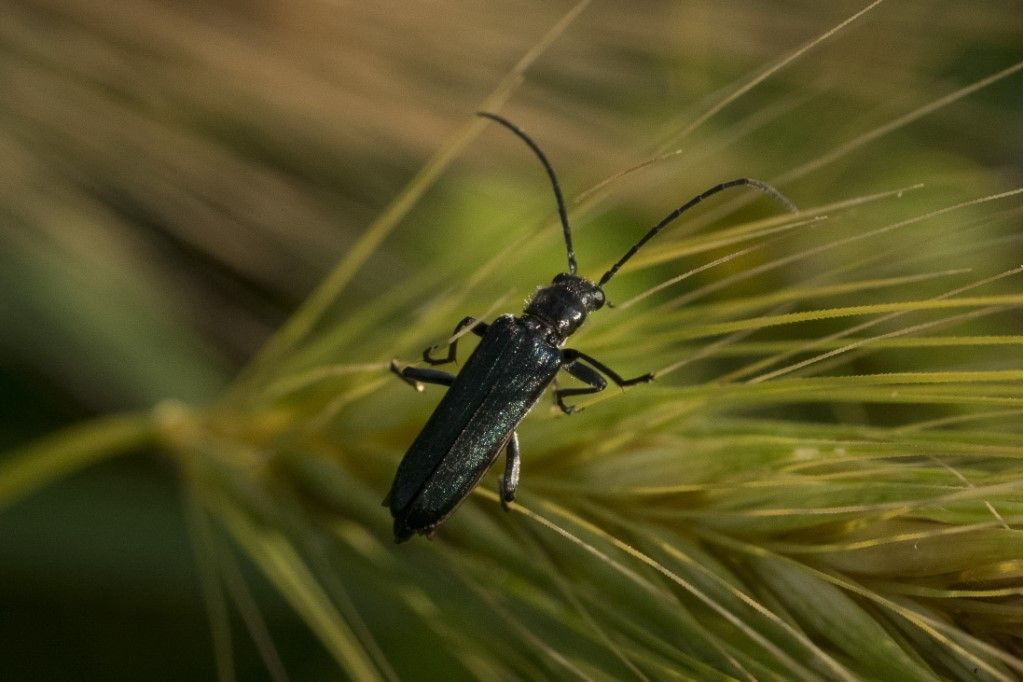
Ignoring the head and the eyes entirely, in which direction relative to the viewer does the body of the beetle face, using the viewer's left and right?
facing away from the viewer and to the right of the viewer
